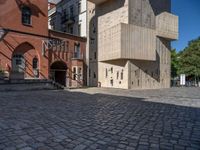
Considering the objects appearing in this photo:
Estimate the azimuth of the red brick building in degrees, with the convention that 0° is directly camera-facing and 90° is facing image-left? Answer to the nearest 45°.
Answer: approximately 315°

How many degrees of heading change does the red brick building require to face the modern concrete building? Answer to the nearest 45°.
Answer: approximately 45° to its left

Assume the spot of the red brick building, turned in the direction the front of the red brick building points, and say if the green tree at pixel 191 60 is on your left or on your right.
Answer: on your left
